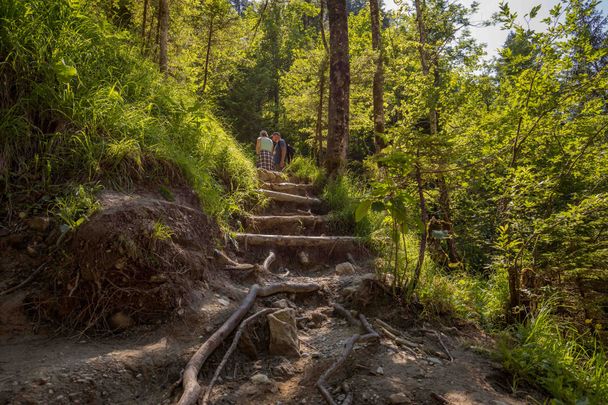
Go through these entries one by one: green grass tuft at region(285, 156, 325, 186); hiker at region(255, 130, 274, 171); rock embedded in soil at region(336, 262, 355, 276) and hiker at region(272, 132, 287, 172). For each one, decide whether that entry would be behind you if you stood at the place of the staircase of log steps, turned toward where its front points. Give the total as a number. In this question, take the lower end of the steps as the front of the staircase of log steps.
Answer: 3

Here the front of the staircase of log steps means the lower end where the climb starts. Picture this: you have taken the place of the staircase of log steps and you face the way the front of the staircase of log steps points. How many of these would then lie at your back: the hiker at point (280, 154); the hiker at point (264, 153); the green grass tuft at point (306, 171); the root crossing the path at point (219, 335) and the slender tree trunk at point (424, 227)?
3

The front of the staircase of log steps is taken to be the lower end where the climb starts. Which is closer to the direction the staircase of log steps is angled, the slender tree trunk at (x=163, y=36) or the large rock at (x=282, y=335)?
the large rock

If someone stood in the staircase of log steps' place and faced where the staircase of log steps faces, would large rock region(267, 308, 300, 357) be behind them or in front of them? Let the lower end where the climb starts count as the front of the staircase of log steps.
in front

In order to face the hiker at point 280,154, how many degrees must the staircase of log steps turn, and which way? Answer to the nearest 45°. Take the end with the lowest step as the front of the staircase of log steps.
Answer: approximately 180°

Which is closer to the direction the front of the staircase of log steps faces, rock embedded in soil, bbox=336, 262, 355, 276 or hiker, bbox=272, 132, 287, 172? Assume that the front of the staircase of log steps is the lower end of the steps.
the rock embedded in soil

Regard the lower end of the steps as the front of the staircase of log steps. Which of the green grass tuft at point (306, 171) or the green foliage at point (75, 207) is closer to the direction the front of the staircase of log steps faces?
the green foliage

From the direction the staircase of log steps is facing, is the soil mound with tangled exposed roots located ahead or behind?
ahead

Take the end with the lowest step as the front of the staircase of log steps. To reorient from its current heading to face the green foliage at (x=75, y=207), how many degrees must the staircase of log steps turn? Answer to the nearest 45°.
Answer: approximately 45° to its right

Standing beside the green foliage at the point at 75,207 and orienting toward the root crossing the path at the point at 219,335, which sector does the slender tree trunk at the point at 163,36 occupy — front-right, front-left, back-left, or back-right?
back-left

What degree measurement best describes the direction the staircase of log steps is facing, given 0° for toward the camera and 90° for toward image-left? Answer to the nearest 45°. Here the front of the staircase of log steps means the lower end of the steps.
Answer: approximately 0°
